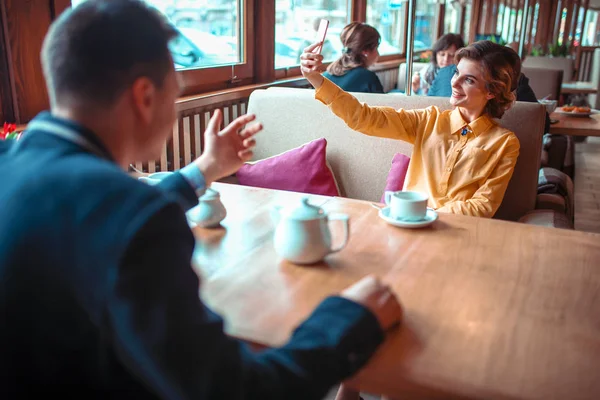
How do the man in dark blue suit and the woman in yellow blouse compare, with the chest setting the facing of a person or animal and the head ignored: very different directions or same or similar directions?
very different directions

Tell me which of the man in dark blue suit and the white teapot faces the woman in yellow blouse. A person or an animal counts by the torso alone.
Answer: the man in dark blue suit

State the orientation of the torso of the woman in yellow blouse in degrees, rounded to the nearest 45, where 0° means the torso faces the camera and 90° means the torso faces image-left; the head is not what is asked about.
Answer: approximately 45°

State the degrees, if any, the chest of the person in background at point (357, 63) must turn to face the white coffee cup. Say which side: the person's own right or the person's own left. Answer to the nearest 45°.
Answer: approximately 135° to the person's own right

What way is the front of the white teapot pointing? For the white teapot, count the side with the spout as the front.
to the viewer's left

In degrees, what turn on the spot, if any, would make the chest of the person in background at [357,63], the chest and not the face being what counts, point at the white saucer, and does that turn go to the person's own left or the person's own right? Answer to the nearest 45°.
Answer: approximately 135° to the person's own right

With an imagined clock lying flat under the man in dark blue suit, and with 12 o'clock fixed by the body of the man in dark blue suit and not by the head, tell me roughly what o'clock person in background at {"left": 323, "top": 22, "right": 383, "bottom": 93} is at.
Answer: The person in background is roughly at 11 o'clock from the man in dark blue suit.

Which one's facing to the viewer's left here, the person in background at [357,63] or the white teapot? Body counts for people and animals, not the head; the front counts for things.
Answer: the white teapot

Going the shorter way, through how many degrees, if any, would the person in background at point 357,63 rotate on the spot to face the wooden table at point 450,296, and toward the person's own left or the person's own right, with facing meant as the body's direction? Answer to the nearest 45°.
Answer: approximately 135° to the person's own right

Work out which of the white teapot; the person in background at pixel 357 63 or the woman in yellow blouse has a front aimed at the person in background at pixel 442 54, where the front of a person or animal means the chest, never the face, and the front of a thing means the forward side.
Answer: the person in background at pixel 357 63

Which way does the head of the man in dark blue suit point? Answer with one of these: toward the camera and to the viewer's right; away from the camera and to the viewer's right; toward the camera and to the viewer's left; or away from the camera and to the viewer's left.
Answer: away from the camera and to the viewer's right

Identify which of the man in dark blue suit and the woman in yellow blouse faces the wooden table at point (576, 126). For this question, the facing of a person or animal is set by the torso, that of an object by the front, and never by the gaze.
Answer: the man in dark blue suit

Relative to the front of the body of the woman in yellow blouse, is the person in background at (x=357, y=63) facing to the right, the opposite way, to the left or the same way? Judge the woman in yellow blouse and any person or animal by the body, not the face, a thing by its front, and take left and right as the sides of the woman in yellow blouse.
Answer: the opposite way

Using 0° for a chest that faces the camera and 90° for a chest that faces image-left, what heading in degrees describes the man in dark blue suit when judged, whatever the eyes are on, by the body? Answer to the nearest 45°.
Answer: approximately 225°

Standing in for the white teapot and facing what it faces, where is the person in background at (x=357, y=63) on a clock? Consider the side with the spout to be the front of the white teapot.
The person in background is roughly at 3 o'clock from the white teapot.

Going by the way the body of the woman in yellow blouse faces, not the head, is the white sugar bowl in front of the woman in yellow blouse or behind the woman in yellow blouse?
in front
